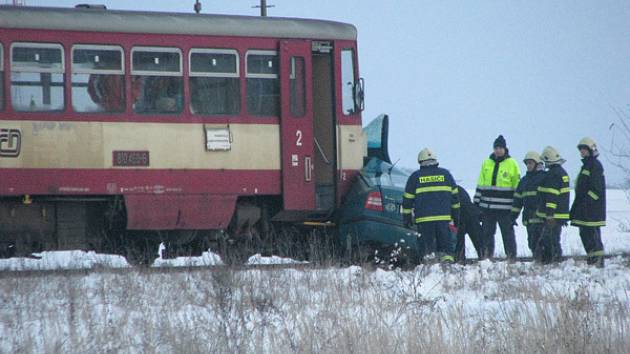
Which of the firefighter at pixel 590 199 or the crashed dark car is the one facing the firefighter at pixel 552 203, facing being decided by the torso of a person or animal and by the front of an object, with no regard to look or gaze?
the firefighter at pixel 590 199

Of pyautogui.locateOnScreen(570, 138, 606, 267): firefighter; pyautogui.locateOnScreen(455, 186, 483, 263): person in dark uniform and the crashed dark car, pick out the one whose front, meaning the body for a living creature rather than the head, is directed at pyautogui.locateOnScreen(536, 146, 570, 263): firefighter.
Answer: pyautogui.locateOnScreen(570, 138, 606, 267): firefighter

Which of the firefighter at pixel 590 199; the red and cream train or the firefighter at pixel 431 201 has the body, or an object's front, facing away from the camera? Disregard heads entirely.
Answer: the firefighter at pixel 431 201

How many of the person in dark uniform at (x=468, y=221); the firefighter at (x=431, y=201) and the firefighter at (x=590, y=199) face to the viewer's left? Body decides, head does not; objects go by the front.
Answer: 2

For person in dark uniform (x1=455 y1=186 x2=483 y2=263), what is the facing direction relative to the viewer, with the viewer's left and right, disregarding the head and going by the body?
facing to the left of the viewer

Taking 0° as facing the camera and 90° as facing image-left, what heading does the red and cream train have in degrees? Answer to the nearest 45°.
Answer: approximately 270°

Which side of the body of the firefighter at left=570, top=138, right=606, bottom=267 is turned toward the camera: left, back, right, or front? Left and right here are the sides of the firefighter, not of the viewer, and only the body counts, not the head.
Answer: left

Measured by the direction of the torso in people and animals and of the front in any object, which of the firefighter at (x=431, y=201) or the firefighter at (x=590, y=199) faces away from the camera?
the firefighter at (x=431, y=201)

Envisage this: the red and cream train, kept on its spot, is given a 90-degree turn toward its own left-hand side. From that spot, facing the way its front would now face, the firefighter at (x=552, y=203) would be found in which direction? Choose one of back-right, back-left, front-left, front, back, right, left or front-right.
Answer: right

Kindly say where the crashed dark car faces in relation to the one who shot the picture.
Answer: facing away from the viewer and to the left of the viewer

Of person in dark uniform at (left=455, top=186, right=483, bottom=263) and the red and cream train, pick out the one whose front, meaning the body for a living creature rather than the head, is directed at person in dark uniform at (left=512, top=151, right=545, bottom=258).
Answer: the red and cream train

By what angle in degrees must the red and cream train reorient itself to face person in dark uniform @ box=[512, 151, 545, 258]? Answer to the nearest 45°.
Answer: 0° — it already faces them

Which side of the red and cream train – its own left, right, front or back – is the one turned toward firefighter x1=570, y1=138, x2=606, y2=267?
front

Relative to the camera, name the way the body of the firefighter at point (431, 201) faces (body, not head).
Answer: away from the camera
